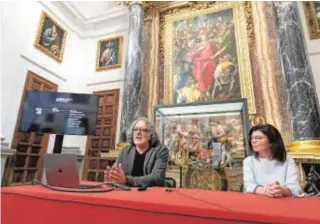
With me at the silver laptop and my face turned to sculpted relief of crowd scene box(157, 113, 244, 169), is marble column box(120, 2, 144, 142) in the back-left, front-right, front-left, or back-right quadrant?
front-left

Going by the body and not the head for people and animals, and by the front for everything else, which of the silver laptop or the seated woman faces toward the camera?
the seated woman

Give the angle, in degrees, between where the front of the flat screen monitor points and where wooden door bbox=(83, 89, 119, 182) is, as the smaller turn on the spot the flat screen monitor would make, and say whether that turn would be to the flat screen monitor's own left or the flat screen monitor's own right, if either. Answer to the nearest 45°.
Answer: approximately 135° to the flat screen monitor's own left

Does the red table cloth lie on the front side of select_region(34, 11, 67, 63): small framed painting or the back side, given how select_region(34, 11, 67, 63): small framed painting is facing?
on the front side

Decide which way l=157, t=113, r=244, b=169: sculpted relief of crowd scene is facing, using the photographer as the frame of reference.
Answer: facing the viewer

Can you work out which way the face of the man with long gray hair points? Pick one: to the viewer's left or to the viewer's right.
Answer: to the viewer's left

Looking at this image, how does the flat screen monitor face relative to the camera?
toward the camera

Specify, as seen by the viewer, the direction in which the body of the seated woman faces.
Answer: toward the camera

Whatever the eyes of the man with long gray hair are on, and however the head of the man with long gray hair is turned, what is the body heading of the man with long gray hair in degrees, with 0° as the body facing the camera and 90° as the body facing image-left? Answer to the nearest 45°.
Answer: approximately 45°

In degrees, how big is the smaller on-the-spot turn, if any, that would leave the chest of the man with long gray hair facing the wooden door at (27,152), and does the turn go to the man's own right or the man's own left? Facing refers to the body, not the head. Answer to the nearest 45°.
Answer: approximately 90° to the man's own right

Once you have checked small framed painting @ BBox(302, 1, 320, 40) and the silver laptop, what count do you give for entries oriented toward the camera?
1

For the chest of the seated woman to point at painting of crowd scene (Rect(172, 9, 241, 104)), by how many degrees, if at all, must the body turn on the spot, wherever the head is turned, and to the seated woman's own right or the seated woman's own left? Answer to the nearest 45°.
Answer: approximately 135° to the seated woman's own right
